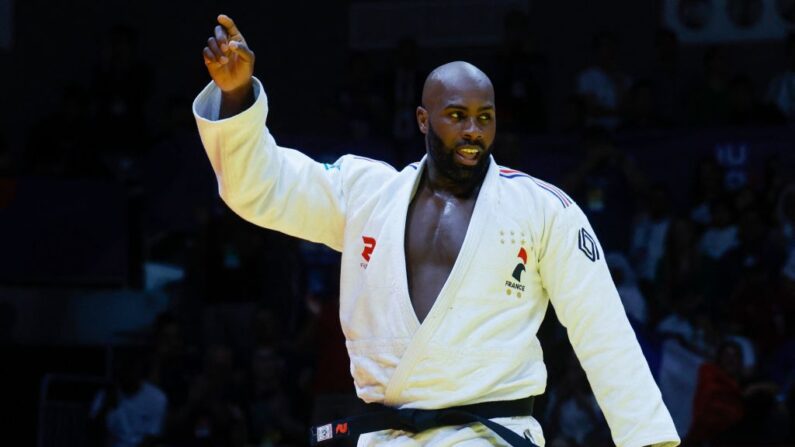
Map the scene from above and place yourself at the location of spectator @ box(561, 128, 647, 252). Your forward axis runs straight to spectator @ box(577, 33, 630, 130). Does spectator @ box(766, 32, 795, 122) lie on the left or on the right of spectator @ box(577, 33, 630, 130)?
right

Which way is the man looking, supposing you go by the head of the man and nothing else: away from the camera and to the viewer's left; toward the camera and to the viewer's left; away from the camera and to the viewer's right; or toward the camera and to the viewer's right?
toward the camera and to the viewer's right

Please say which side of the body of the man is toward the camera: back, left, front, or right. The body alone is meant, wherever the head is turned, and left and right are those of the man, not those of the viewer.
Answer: front

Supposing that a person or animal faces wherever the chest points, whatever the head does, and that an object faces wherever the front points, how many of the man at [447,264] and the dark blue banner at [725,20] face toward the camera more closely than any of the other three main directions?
2

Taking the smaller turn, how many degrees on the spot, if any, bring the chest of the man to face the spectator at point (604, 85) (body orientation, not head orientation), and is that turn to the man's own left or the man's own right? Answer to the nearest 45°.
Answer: approximately 180°

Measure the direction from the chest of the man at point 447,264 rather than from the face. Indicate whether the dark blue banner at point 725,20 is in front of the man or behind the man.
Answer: behind

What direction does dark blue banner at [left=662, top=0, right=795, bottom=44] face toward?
toward the camera

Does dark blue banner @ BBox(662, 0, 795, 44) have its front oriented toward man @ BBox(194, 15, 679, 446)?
yes
